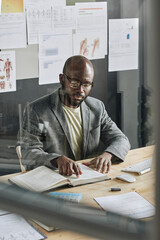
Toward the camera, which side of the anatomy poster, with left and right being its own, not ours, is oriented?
front

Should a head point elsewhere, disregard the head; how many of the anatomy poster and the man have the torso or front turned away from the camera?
0
